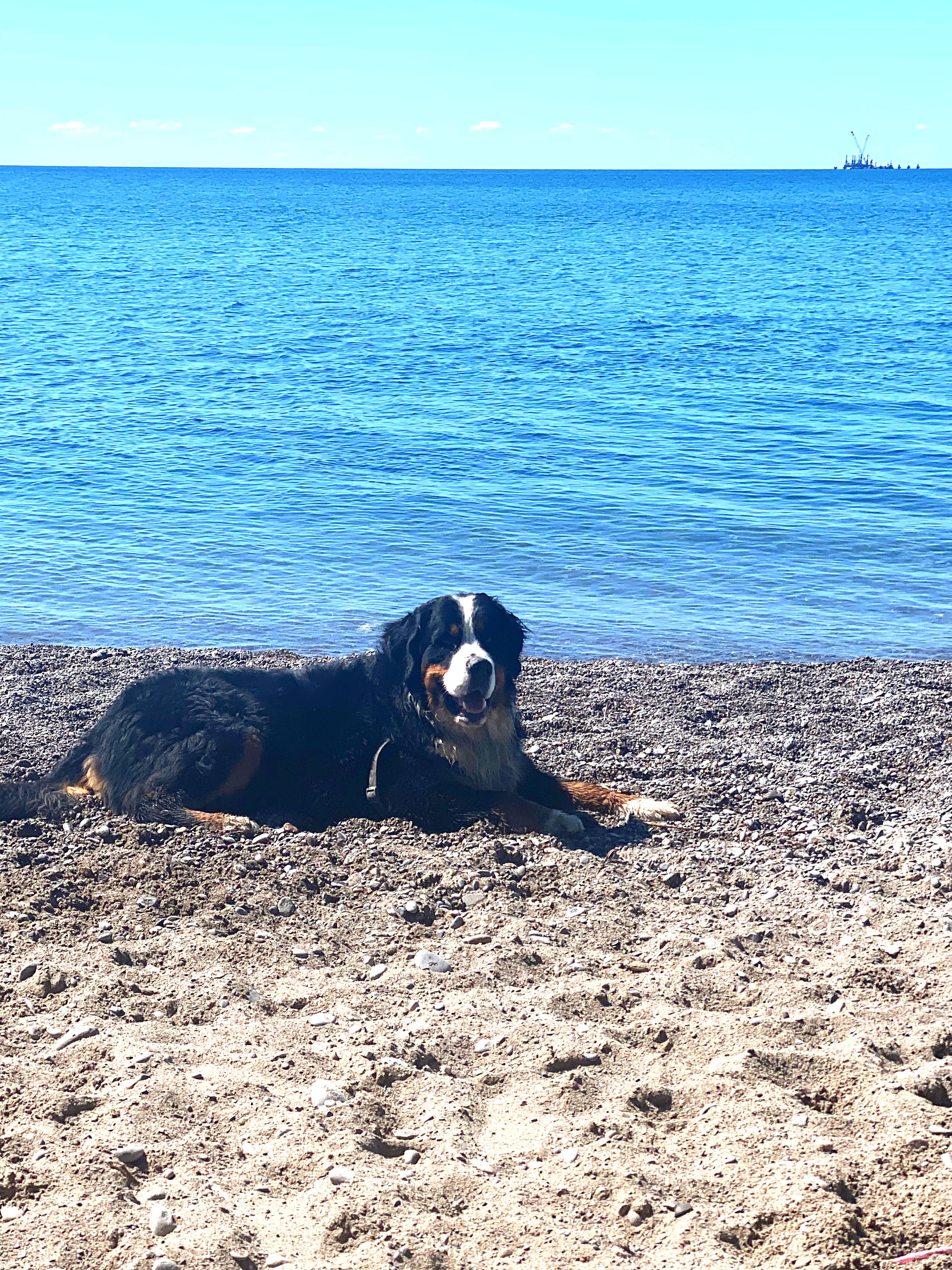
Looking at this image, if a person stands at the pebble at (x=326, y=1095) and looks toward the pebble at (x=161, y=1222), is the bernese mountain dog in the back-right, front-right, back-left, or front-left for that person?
back-right

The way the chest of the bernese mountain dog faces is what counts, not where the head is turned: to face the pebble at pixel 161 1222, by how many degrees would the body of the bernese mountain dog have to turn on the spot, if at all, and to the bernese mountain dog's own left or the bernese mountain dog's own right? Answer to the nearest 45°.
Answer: approximately 90° to the bernese mountain dog's own right

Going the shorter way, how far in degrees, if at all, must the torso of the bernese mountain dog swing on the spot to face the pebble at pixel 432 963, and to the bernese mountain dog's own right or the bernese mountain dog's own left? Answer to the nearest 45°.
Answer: approximately 90° to the bernese mountain dog's own right

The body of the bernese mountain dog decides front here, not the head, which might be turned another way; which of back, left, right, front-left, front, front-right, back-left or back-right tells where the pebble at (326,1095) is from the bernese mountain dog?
right

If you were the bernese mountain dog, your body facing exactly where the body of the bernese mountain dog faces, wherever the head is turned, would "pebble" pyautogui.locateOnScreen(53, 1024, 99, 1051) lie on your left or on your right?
on your right

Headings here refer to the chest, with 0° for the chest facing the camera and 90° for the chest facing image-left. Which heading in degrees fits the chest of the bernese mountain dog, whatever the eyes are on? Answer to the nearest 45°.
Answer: approximately 270°
